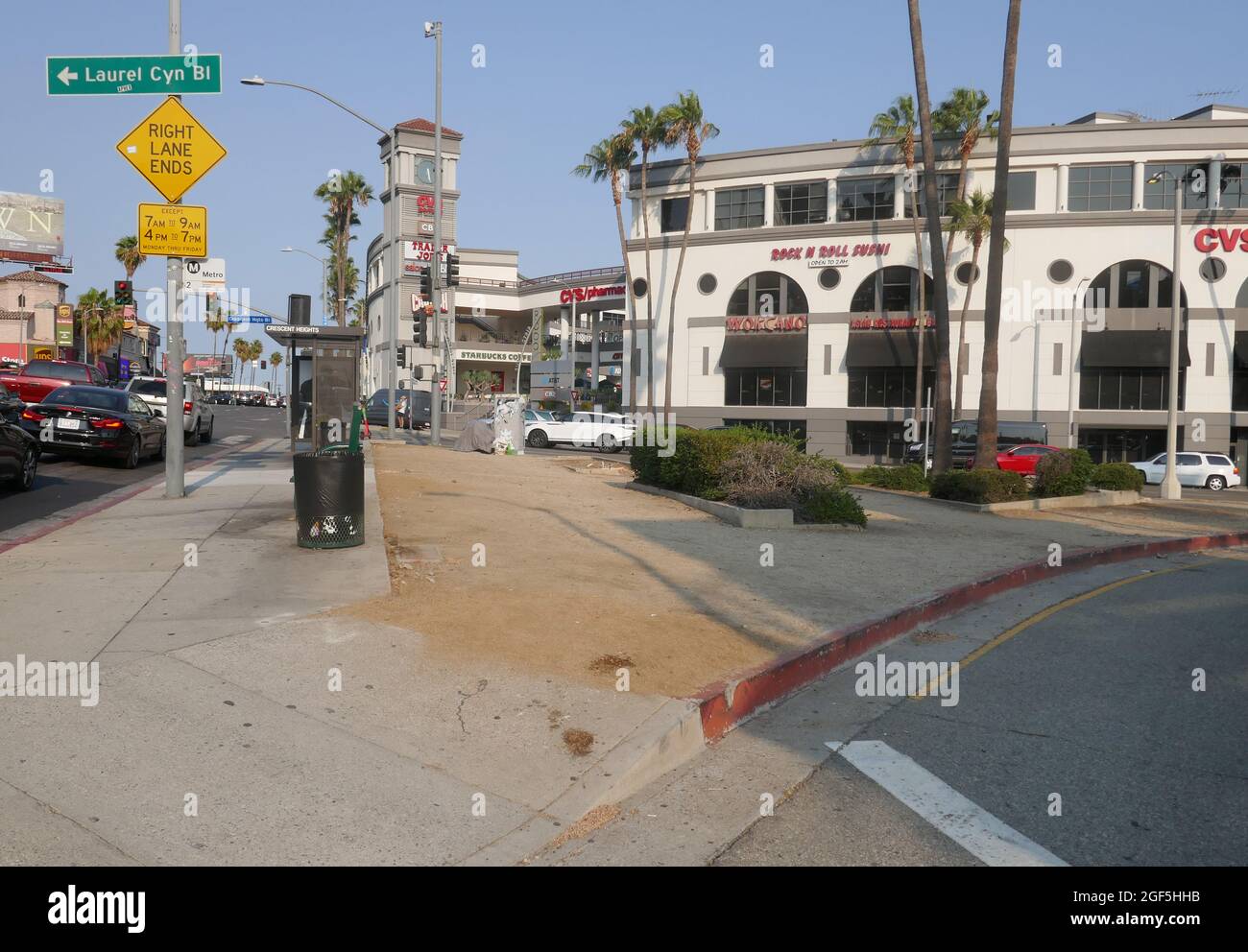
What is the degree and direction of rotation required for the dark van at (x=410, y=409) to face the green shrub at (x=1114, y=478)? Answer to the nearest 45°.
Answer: approximately 135° to its left

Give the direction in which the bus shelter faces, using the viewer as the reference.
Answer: facing to the left of the viewer

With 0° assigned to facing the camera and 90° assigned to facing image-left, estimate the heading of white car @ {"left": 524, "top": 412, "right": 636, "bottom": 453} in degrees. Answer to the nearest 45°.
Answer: approximately 90°

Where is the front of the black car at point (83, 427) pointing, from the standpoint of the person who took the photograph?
facing away from the viewer and to the right of the viewer

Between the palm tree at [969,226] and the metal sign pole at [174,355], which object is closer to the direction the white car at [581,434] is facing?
the metal sign pole

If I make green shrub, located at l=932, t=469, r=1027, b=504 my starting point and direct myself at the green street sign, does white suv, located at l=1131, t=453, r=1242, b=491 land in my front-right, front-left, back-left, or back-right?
back-right

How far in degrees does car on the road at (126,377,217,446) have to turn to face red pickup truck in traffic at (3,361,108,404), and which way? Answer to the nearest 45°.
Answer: approximately 90° to its left

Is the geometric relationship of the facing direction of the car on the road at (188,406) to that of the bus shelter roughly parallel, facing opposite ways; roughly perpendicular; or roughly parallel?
roughly perpendicular

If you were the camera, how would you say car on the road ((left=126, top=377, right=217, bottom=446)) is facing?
facing away from the viewer

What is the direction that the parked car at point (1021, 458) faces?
to the viewer's left
